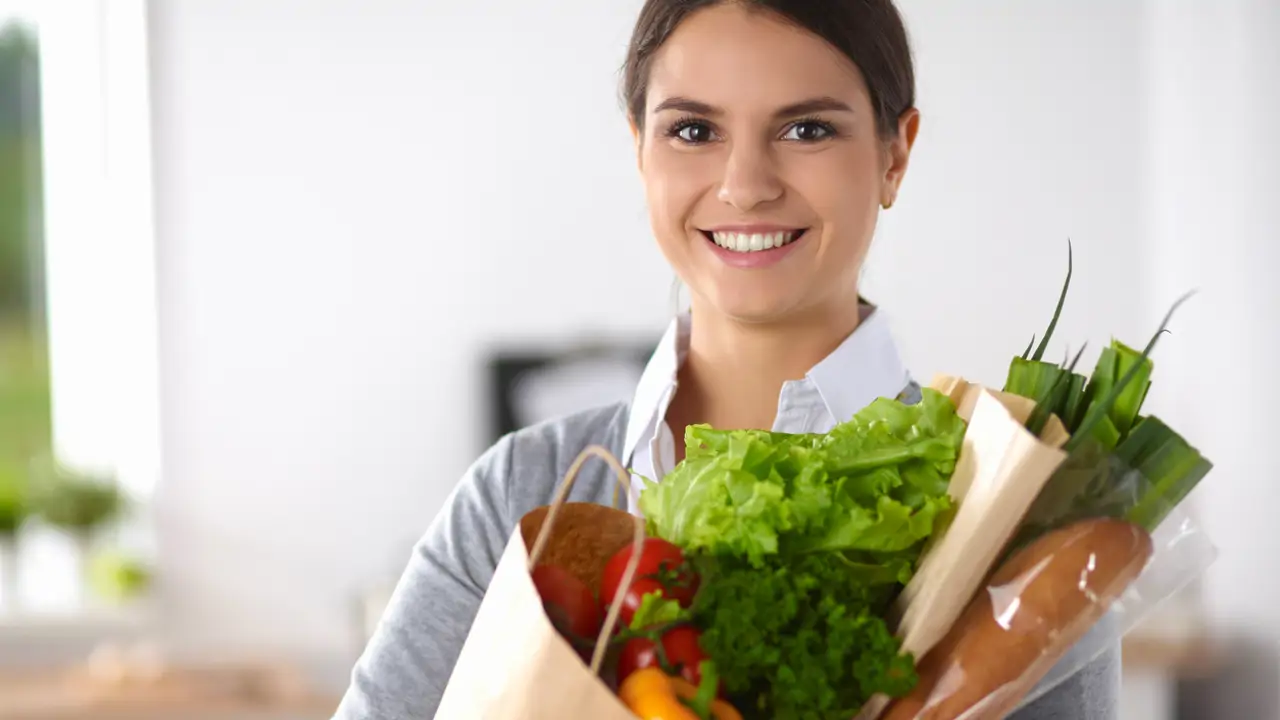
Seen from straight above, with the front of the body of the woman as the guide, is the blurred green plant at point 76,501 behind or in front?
behind

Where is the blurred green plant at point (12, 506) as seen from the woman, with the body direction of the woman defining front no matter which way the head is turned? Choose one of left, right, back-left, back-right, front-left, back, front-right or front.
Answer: back-right

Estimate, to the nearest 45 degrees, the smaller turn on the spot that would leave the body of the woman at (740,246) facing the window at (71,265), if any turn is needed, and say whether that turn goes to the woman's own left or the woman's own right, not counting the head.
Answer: approximately 135° to the woman's own right

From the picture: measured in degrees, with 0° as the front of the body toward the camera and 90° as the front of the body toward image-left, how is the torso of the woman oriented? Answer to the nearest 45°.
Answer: approximately 0°

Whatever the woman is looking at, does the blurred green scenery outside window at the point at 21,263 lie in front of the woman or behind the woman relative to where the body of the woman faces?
behind
